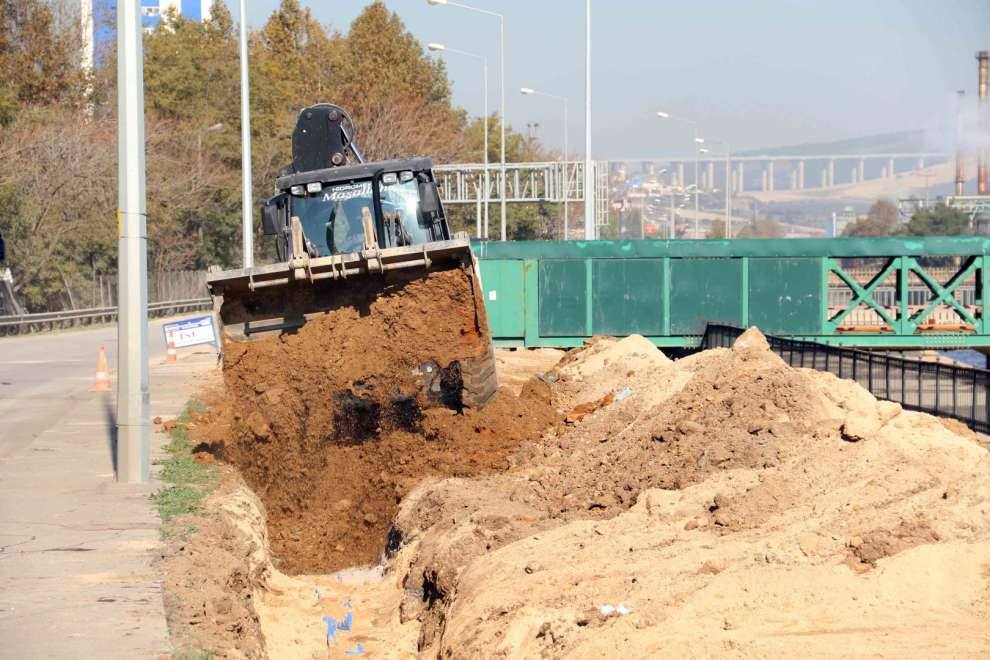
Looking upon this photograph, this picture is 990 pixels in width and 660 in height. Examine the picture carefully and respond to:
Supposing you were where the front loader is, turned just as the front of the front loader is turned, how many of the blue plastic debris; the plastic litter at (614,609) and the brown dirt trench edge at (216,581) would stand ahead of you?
3

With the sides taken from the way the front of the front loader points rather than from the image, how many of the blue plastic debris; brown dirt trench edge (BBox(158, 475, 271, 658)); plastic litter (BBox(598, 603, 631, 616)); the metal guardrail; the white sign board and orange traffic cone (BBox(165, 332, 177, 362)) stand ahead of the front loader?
3

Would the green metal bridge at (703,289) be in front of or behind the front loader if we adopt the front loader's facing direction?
behind

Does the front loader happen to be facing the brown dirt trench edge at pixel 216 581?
yes

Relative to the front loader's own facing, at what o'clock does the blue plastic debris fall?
The blue plastic debris is roughly at 12 o'clock from the front loader.

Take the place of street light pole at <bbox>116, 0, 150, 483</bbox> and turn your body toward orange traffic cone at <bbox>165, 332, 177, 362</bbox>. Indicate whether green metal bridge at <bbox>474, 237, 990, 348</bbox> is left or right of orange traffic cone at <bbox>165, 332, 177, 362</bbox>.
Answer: right

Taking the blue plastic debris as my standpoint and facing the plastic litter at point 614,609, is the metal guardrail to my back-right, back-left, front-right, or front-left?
back-left

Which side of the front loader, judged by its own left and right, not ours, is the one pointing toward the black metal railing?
left

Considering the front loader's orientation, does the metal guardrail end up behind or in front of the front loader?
behind

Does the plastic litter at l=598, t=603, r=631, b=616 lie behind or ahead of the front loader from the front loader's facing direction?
ahead

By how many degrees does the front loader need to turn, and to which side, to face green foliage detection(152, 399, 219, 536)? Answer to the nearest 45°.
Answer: approximately 45° to its right

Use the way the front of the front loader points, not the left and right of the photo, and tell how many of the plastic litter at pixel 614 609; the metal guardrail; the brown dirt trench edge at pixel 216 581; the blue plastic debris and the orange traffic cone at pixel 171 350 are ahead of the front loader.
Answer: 3

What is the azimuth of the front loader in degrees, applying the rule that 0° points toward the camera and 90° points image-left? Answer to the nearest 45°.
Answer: approximately 0°
